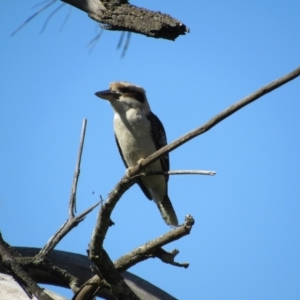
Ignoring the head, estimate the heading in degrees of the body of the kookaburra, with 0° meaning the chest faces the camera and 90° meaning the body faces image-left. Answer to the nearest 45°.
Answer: approximately 45°
